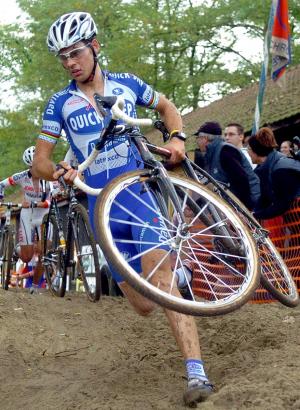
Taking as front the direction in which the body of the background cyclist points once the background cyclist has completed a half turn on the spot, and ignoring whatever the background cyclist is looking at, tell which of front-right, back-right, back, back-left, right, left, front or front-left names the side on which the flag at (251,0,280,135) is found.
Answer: right

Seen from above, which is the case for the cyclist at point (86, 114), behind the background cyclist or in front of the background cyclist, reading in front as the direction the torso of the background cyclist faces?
in front

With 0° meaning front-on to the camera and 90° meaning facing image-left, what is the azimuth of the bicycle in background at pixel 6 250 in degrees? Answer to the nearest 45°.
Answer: approximately 0°

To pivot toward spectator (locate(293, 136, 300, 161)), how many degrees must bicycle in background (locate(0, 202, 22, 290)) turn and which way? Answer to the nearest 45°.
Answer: approximately 45° to its left

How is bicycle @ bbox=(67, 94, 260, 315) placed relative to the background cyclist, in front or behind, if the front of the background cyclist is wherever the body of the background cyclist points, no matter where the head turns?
in front

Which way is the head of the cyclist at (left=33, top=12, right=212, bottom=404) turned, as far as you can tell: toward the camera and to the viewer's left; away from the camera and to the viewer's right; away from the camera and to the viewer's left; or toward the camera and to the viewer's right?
toward the camera and to the viewer's left

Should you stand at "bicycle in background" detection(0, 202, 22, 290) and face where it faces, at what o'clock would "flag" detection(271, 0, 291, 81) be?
The flag is roughly at 9 o'clock from the bicycle in background.

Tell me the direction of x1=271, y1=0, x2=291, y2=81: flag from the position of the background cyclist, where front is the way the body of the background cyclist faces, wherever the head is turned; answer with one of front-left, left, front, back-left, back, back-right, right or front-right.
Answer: left

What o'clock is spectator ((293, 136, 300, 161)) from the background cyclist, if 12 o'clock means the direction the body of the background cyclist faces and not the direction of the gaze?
The spectator is roughly at 9 o'clock from the background cyclist.

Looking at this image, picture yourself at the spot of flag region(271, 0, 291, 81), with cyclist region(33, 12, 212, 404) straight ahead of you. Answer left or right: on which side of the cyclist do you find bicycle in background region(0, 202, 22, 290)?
right
